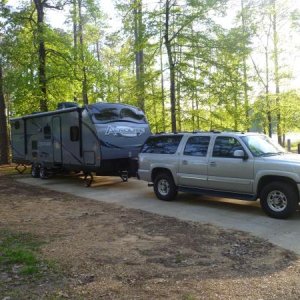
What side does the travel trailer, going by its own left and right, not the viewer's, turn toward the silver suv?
front

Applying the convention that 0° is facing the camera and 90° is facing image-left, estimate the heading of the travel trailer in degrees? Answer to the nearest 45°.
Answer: approximately 315°

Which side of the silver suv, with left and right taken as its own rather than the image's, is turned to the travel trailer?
back

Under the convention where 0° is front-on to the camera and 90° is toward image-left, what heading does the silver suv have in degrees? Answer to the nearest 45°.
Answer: approximately 315°

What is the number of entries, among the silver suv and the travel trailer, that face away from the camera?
0
